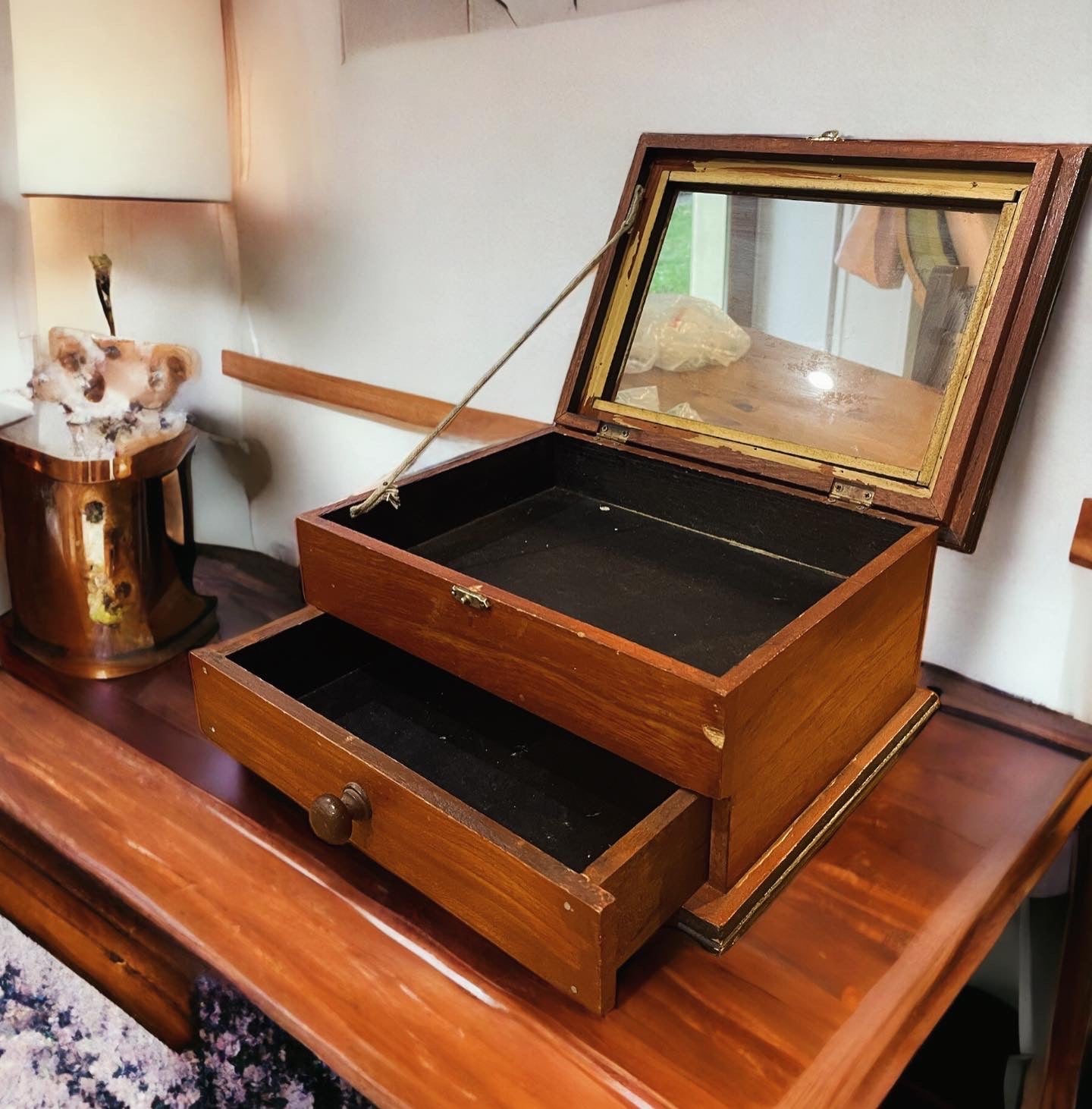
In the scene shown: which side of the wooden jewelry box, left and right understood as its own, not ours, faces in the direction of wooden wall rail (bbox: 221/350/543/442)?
right

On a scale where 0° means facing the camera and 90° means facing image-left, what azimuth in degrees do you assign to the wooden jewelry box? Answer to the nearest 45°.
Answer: approximately 45°

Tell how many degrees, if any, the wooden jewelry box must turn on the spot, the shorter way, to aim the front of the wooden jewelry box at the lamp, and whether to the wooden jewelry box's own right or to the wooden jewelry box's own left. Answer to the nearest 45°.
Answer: approximately 90° to the wooden jewelry box's own right

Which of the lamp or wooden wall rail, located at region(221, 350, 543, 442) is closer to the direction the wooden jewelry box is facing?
the lamp
